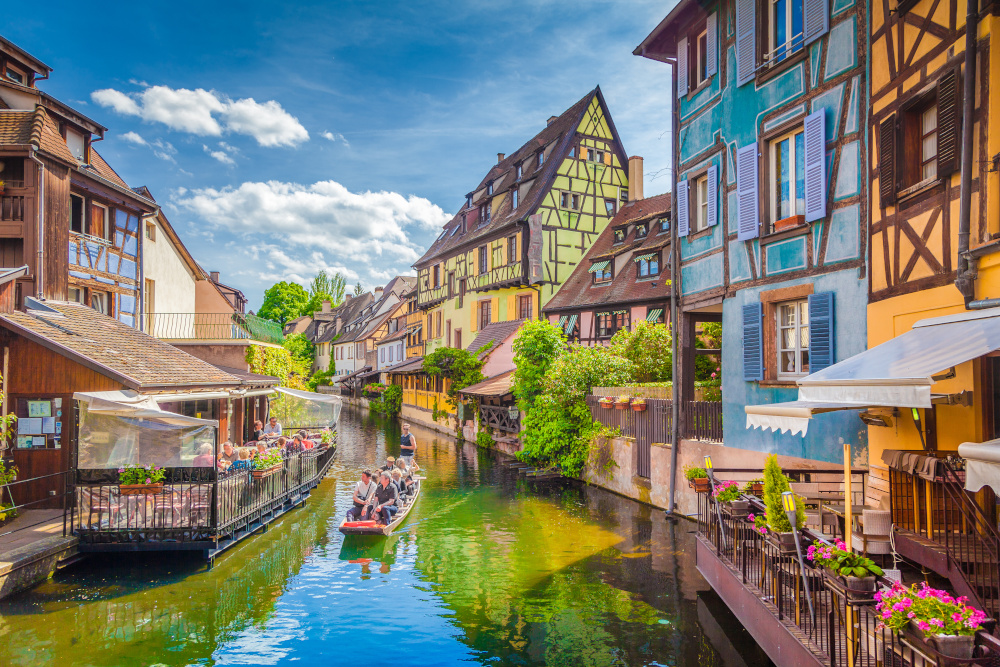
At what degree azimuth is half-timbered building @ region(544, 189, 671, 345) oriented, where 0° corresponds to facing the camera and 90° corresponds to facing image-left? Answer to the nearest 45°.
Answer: approximately 45°

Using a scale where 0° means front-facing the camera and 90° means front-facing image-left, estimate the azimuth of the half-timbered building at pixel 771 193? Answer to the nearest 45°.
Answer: approximately 45°

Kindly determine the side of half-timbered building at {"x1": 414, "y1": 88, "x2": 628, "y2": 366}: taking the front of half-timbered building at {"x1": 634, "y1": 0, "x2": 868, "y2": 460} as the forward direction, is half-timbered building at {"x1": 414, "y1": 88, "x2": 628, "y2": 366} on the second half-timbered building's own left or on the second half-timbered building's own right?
on the second half-timbered building's own right
